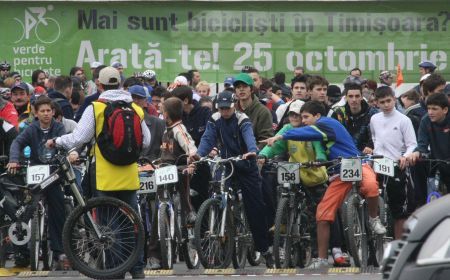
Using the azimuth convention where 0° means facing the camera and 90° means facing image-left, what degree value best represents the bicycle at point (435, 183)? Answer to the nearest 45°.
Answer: approximately 45°

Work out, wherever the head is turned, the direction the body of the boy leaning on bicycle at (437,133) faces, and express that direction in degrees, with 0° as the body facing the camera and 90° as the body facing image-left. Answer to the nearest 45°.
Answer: approximately 45°

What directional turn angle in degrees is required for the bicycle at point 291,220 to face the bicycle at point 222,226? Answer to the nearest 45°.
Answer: approximately 90° to its right

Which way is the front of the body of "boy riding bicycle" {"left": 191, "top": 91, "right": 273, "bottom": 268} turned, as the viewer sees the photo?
toward the camera

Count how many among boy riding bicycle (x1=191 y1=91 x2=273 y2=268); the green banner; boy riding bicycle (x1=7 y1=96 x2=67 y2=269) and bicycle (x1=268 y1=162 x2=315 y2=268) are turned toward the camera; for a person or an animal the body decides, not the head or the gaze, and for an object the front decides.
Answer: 4

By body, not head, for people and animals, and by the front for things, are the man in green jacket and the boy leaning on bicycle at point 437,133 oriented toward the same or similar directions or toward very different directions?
same or similar directions

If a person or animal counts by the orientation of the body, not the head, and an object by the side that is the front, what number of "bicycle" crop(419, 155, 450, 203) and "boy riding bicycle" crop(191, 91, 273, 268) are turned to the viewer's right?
0

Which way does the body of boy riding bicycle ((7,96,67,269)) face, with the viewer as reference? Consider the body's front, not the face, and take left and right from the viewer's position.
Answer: facing the viewer

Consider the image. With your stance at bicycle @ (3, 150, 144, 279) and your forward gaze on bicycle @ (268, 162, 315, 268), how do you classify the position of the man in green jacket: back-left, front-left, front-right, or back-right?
front-left

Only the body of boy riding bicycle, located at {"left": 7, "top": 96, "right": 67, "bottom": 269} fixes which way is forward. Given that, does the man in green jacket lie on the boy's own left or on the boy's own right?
on the boy's own left
